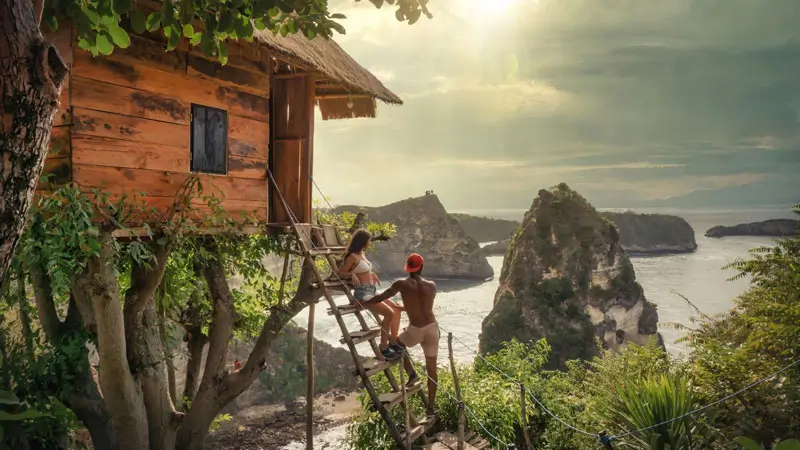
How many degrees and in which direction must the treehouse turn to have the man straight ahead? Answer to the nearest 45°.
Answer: approximately 45° to its right

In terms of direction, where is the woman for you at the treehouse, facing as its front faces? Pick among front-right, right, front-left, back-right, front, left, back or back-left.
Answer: front

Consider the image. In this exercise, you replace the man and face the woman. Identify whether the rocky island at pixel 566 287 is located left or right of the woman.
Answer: right

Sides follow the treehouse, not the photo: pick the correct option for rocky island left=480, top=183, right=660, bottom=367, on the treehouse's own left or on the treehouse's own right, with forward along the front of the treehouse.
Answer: on the treehouse's own left

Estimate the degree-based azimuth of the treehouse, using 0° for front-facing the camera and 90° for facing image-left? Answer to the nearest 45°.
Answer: approximately 270°
